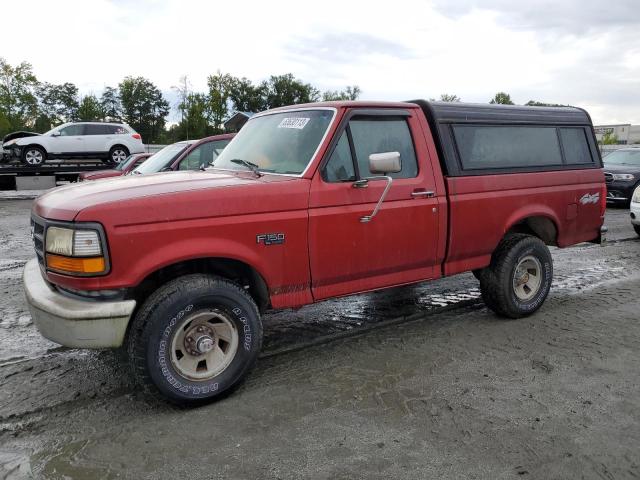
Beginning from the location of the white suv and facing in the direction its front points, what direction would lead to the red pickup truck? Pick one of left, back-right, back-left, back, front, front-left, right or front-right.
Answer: left

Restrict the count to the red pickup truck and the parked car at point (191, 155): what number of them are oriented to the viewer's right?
0

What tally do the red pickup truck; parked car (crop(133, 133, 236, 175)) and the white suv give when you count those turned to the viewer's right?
0

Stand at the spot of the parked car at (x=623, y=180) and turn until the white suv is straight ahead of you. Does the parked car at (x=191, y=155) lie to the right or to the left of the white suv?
left

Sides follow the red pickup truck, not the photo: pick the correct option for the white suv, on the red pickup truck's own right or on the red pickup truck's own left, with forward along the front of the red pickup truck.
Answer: on the red pickup truck's own right

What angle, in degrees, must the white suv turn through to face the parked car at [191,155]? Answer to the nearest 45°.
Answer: approximately 90° to its left

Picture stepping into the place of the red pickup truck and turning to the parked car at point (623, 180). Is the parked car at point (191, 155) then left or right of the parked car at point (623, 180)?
left

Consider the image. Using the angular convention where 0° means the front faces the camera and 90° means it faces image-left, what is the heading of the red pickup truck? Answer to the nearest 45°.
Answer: approximately 45°

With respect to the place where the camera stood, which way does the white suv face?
facing to the left of the viewer

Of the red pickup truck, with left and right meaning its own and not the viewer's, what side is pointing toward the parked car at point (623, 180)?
back

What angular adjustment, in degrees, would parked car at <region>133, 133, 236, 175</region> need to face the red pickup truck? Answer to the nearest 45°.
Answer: approximately 45° to its left

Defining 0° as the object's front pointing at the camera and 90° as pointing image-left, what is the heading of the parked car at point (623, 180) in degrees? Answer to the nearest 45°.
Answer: approximately 45°

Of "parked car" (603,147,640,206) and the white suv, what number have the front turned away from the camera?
0

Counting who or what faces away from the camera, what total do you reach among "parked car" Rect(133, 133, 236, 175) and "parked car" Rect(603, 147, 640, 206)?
0

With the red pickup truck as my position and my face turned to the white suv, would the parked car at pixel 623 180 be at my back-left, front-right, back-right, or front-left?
front-right
